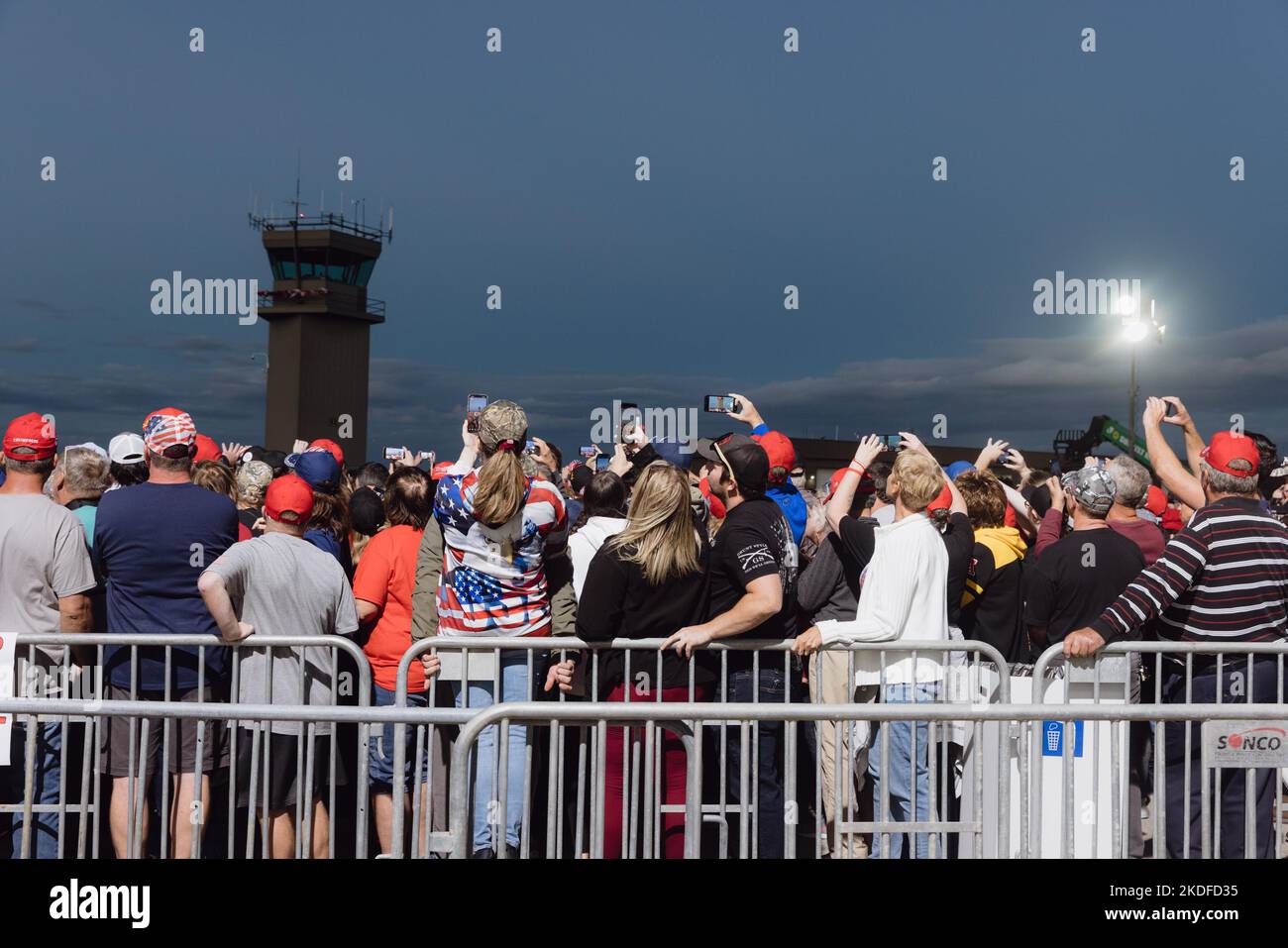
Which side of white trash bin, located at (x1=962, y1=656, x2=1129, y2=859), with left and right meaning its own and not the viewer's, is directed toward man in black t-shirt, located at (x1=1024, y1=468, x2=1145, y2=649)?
back

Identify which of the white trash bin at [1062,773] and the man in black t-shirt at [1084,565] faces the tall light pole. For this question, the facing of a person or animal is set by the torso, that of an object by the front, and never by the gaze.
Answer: the man in black t-shirt

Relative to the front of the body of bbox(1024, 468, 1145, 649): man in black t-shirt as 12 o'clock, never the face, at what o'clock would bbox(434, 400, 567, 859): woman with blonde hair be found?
The woman with blonde hair is roughly at 8 o'clock from the man in black t-shirt.

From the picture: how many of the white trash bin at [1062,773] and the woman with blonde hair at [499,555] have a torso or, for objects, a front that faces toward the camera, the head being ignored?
1

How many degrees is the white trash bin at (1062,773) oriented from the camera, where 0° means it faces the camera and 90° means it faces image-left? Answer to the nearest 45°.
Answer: approximately 0°

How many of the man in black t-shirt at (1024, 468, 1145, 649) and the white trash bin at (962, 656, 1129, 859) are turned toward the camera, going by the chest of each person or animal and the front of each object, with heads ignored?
1

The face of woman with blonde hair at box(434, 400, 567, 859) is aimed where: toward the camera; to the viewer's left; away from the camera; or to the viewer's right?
away from the camera

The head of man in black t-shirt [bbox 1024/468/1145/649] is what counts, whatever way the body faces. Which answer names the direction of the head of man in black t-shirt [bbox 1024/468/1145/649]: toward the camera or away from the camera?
away from the camera

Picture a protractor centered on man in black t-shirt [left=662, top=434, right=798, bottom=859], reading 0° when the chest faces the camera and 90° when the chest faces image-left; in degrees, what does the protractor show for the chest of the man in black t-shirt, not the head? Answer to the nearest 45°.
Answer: approximately 135°

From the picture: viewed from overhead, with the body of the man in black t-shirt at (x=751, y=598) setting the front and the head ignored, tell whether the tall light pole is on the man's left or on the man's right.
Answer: on the man's right

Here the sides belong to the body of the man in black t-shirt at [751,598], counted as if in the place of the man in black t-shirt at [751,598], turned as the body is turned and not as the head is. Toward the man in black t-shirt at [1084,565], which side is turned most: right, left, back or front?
right

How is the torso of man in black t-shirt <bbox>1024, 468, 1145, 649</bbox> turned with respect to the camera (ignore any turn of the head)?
away from the camera

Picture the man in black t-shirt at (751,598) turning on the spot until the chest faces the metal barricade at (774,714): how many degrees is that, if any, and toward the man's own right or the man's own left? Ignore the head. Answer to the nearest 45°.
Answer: approximately 135° to the man's own left

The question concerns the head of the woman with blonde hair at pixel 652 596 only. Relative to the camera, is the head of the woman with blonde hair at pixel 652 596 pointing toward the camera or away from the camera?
away from the camera

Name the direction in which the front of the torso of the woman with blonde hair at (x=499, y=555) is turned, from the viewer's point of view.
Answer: away from the camera
